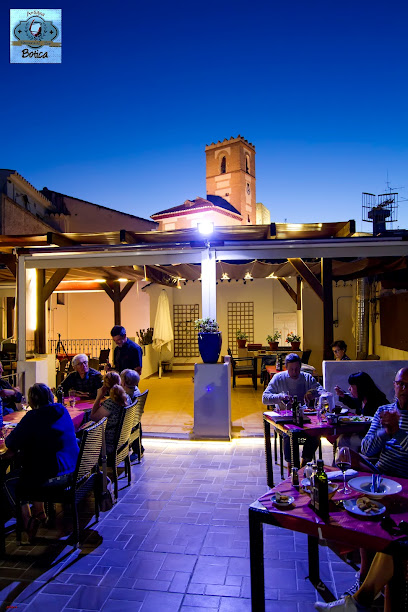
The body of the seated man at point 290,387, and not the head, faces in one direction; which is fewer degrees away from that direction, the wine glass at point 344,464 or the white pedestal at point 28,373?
the wine glass

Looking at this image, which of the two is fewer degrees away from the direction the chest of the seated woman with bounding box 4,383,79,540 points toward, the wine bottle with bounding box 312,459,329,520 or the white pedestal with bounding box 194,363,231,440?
the white pedestal

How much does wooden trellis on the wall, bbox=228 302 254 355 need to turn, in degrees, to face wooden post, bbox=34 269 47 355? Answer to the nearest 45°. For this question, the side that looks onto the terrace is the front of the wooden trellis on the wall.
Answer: approximately 45° to its right

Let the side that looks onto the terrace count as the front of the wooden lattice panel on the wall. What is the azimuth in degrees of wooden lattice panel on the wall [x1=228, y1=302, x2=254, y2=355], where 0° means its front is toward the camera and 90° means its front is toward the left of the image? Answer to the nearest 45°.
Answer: approximately 0°

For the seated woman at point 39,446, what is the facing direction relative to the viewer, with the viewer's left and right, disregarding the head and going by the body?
facing away from the viewer and to the left of the viewer

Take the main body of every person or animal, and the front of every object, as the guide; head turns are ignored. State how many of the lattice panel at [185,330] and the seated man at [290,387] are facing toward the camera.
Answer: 2

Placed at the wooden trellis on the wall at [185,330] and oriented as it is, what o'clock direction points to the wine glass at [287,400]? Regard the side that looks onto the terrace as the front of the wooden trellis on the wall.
The wine glass is roughly at 12 o'clock from the wooden trellis on the wall.

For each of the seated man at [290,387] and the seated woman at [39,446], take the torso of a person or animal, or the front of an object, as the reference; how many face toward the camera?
1

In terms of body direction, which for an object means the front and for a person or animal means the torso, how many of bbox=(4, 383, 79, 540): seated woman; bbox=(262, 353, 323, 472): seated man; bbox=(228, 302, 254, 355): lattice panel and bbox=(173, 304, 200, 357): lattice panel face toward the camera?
3

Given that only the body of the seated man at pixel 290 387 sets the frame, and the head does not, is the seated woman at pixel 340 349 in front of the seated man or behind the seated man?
behind

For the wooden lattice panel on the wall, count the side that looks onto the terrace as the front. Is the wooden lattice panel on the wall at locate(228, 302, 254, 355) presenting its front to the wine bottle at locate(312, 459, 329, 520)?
yes
